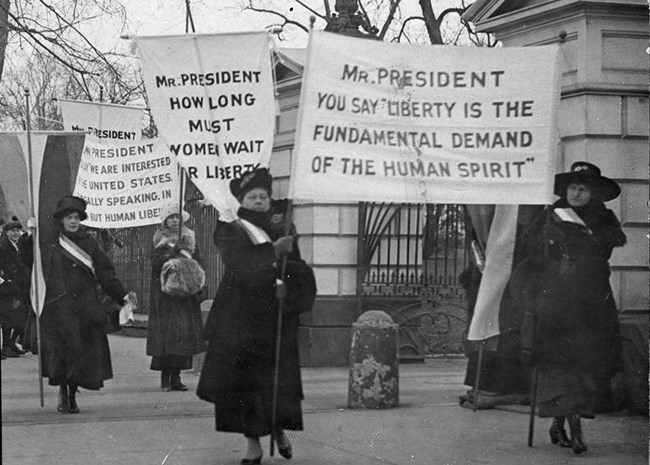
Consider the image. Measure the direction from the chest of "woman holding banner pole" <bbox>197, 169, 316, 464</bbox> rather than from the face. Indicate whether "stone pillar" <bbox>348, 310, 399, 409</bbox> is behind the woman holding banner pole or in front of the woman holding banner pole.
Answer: behind

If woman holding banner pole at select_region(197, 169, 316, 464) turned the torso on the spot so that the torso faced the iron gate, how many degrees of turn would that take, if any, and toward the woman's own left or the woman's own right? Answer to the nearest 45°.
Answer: approximately 180°

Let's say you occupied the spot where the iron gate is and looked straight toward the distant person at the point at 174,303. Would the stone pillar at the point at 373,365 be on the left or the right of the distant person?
left

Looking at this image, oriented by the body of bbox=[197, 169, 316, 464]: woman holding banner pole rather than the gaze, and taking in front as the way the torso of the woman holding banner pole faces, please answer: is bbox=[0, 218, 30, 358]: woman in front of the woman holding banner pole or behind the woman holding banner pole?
behind

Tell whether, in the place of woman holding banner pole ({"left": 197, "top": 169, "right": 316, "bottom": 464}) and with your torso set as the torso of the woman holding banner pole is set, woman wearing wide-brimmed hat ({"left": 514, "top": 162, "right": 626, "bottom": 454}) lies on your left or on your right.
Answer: on your left

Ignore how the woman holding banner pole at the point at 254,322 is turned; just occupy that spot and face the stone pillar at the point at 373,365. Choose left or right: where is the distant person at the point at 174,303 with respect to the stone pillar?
left

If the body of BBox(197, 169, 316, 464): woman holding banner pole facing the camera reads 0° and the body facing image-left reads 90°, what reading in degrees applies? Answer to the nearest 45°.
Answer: approximately 0°

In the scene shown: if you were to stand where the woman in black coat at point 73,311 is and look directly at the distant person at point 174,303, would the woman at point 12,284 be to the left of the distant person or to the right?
left
